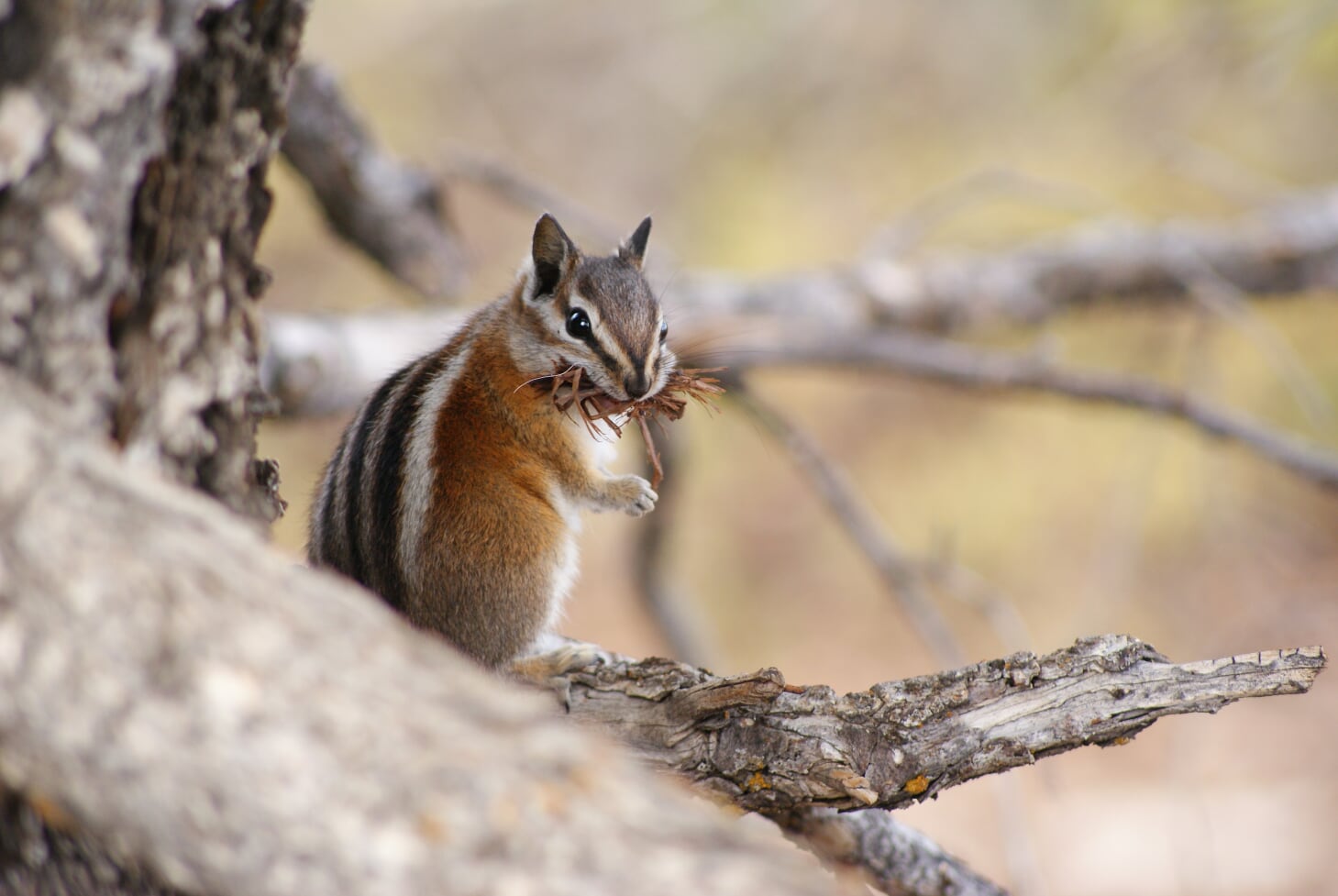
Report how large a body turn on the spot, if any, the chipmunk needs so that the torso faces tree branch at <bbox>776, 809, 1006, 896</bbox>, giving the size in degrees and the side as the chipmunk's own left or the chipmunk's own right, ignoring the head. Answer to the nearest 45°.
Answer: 0° — it already faces it

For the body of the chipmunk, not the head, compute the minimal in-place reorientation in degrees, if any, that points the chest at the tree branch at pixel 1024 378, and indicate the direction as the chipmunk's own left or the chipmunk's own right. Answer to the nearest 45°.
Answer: approximately 45° to the chipmunk's own left

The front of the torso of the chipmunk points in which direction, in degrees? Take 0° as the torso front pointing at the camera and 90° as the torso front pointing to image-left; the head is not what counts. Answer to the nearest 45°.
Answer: approximately 270°
